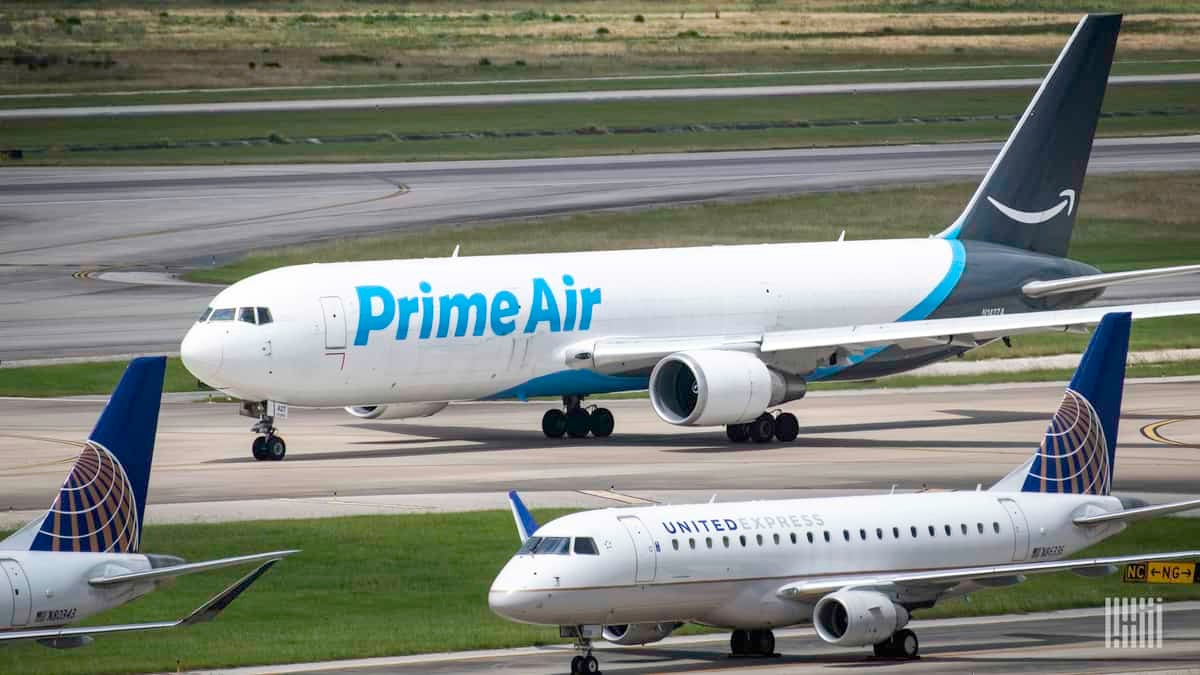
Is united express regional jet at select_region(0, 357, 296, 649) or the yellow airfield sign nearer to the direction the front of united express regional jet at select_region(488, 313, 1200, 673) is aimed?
the united express regional jet

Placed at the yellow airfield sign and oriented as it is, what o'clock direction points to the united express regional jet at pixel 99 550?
The united express regional jet is roughly at 2 o'clock from the yellow airfield sign.

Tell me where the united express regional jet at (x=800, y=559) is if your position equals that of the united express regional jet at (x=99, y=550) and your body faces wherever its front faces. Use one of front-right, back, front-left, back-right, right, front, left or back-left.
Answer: back-left

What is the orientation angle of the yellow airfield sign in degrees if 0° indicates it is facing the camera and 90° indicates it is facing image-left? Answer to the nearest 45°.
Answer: approximately 0°
